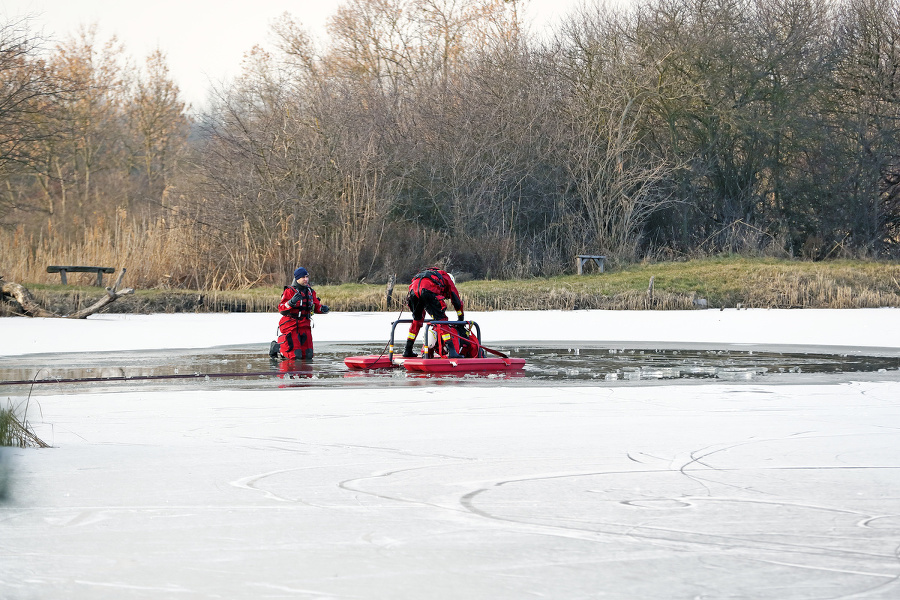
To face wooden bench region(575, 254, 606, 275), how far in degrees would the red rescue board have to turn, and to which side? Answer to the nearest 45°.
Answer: approximately 90° to its right

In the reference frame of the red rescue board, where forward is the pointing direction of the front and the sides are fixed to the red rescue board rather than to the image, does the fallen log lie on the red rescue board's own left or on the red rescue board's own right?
on the red rescue board's own right

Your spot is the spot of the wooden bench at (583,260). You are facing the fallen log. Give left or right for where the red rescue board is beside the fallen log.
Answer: left

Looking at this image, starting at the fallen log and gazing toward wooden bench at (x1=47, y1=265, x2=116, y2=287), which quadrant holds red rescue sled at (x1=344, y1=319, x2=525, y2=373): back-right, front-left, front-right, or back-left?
back-right

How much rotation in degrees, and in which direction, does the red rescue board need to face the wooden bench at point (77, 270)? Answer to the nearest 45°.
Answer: approximately 45° to its right

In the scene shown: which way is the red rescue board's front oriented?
to the viewer's left

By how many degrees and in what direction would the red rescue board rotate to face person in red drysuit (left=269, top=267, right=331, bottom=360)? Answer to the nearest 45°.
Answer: approximately 45° to its right
